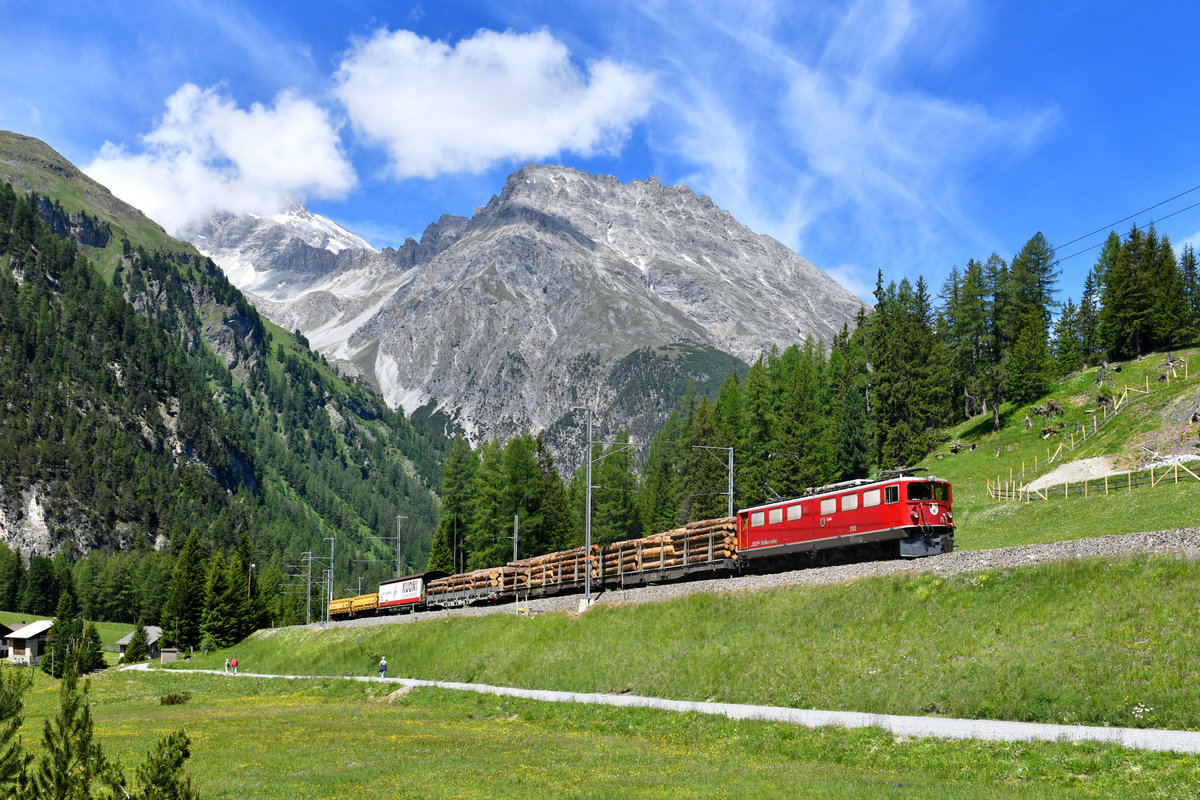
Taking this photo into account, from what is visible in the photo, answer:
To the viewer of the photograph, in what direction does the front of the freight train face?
facing the viewer and to the right of the viewer
